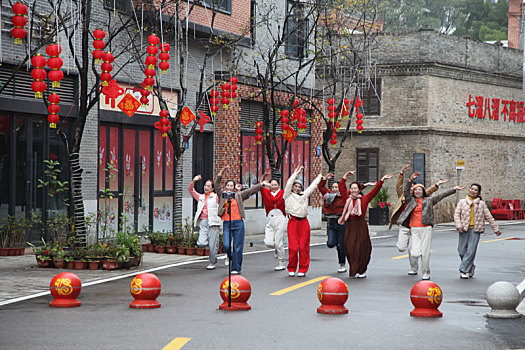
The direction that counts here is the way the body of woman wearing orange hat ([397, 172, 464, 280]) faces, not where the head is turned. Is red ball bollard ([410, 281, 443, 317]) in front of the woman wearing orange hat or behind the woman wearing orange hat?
in front

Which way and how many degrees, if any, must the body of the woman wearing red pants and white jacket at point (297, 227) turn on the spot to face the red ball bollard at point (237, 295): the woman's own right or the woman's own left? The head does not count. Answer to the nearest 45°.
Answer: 0° — they already face it

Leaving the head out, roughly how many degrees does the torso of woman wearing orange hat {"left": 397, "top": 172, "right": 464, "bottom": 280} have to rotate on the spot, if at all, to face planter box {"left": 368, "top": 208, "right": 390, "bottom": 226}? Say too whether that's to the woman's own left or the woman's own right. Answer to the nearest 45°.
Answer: approximately 180°

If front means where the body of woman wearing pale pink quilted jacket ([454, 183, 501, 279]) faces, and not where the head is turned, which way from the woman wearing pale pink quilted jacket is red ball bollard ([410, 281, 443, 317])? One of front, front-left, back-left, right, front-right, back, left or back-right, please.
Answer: front

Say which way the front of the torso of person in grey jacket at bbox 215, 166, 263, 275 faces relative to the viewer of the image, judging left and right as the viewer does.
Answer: facing the viewer

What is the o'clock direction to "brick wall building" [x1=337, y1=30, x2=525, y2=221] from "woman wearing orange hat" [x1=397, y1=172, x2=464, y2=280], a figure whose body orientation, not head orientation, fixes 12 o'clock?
The brick wall building is roughly at 6 o'clock from the woman wearing orange hat.

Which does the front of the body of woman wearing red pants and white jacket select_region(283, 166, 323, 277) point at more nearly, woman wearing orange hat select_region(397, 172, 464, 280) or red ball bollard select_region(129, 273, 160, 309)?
the red ball bollard

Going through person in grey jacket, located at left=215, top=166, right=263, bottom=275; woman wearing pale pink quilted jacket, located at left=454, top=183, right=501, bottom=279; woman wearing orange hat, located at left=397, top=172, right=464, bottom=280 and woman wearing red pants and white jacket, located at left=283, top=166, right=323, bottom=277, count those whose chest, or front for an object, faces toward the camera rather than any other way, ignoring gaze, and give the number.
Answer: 4

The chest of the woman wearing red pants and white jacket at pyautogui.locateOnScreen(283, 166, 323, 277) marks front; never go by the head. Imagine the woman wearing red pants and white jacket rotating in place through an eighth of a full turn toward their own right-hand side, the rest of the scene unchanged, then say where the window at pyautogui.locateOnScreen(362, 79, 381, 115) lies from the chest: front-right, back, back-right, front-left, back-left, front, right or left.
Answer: back-right

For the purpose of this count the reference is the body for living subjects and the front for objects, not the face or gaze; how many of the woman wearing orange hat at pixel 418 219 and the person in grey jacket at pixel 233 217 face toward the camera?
2

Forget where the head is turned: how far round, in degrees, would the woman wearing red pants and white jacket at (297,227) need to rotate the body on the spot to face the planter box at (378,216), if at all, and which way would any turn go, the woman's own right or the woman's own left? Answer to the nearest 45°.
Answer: approximately 180°
